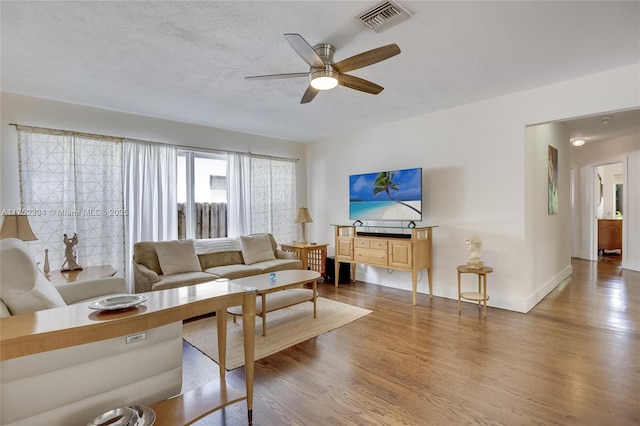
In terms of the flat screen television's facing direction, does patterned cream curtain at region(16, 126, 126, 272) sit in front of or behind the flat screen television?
in front

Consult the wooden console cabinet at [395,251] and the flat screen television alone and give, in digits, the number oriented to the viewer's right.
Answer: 0

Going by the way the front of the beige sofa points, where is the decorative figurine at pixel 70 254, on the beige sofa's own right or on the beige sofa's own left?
on the beige sofa's own right

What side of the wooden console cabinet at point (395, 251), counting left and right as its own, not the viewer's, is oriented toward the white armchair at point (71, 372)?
front

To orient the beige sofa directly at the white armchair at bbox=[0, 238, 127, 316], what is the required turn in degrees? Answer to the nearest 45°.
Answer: approximately 45° to its right

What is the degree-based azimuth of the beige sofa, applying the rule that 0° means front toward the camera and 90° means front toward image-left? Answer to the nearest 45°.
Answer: approximately 315°

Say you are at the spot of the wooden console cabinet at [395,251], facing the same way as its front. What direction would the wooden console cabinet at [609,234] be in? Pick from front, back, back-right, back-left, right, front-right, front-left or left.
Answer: back

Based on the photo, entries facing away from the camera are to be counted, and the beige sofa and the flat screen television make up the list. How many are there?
0

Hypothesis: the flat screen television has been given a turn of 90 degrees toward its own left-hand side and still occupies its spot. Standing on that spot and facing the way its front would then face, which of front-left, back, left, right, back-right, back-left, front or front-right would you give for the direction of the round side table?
front

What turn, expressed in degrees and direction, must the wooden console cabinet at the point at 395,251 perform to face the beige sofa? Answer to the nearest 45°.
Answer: approximately 45° to its right

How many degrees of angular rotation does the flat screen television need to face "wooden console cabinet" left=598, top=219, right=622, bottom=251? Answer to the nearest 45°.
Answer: approximately 180°

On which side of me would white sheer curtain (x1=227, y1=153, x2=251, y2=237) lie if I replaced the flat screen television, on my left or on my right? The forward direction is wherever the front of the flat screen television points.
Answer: on my right

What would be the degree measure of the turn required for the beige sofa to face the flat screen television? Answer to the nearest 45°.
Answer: approximately 45° to its left

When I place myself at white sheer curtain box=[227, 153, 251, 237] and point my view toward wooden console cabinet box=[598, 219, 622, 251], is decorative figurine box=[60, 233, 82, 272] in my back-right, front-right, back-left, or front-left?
back-right

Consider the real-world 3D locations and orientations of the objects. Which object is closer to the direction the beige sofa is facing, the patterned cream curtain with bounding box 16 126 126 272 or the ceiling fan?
the ceiling fan

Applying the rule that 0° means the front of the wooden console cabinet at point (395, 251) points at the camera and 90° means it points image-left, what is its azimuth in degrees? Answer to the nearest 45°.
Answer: approximately 45°
